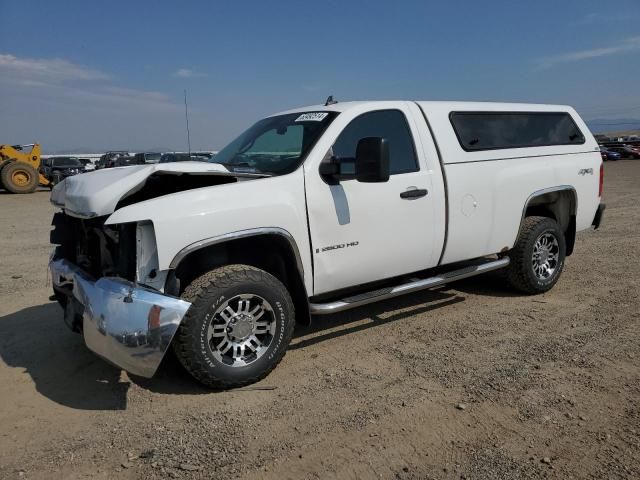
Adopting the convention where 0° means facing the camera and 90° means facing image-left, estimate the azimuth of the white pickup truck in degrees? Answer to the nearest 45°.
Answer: approximately 45°

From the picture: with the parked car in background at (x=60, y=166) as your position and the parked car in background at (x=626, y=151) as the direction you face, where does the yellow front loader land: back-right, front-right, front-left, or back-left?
back-right

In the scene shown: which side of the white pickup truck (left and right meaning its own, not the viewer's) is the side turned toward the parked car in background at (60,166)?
right

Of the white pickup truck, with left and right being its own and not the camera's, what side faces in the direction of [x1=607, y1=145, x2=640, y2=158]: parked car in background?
back

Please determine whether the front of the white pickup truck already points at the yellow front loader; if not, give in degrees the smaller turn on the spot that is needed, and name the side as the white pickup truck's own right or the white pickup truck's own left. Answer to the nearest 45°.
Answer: approximately 90° to the white pickup truck's own right
